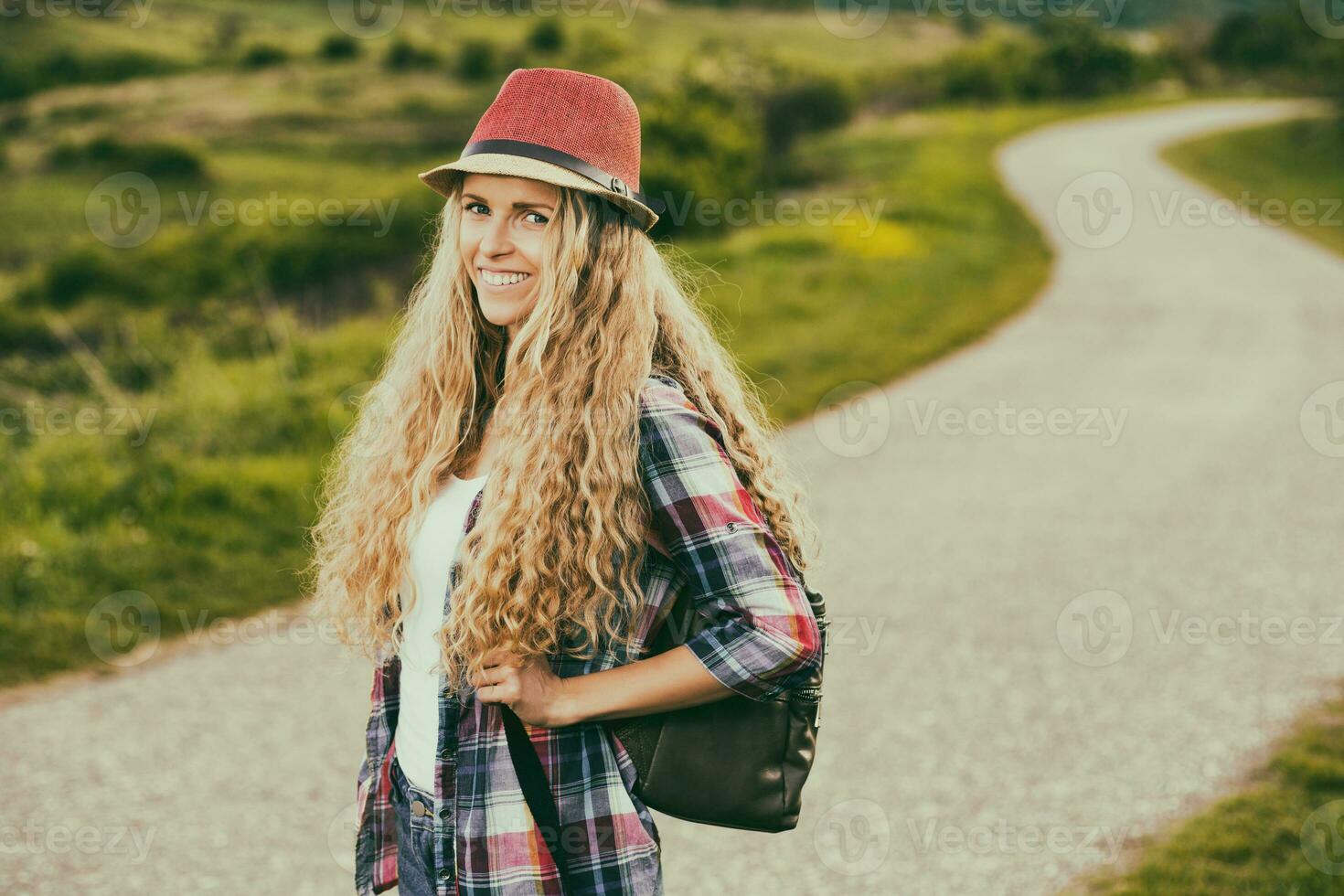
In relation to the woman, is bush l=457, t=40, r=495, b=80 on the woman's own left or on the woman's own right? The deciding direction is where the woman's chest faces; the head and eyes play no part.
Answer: on the woman's own right

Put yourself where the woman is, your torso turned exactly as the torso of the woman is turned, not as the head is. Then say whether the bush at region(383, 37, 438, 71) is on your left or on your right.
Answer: on your right

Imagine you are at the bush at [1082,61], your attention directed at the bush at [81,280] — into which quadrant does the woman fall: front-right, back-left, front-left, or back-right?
front-left

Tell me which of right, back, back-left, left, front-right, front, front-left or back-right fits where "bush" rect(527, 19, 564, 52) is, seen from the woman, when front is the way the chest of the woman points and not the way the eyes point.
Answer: back-right

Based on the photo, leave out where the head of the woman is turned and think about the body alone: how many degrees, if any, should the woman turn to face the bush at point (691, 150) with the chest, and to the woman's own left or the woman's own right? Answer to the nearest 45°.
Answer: approximately 135° to the woman's own right

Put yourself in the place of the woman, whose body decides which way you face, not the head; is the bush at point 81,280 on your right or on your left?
on your right

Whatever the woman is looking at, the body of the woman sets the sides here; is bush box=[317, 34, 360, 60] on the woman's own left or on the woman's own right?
on the woman's own right

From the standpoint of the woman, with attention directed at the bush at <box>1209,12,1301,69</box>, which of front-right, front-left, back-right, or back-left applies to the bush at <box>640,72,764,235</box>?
front-left

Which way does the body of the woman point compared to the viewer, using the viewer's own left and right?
facing the viewer and to the left of the viewer
